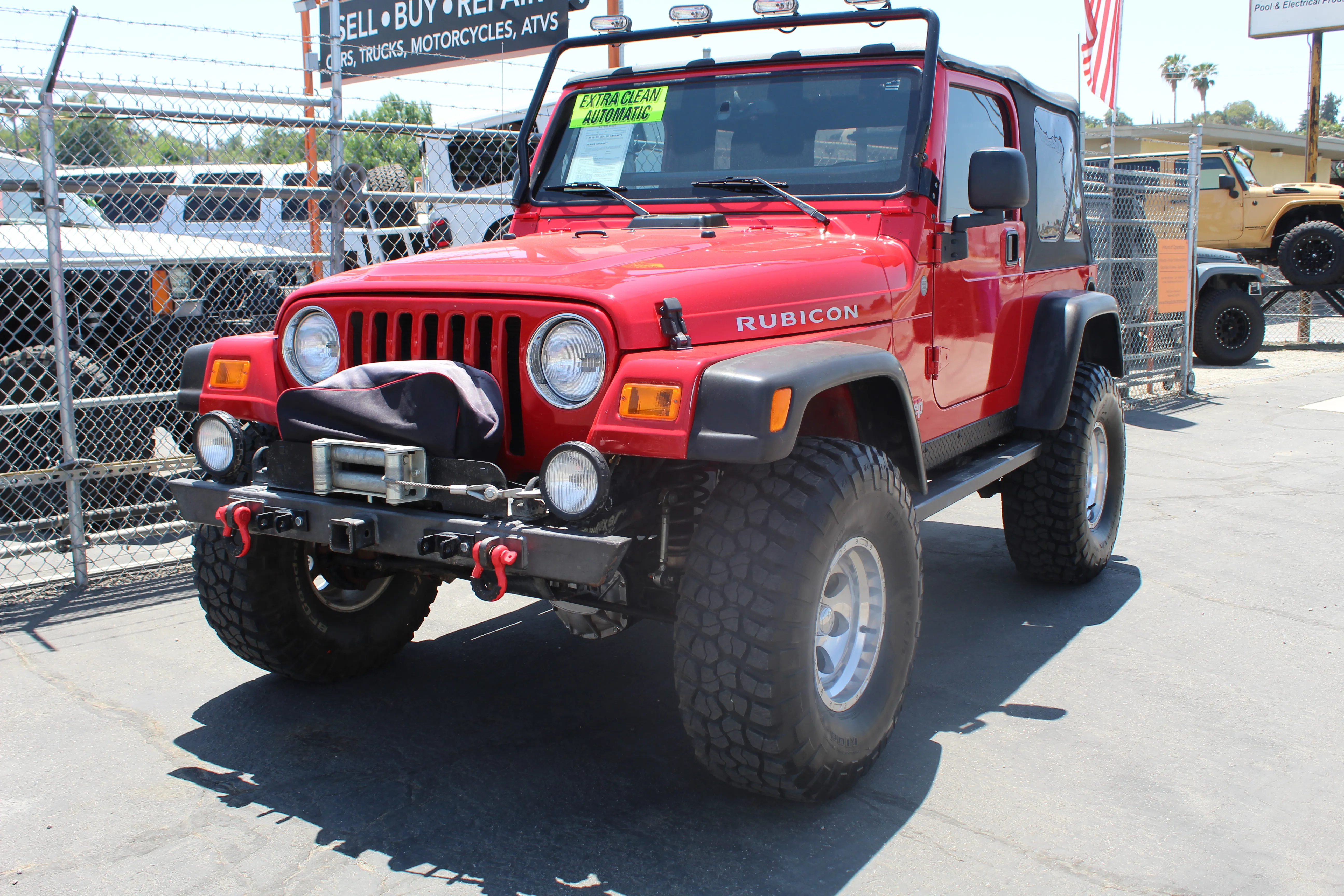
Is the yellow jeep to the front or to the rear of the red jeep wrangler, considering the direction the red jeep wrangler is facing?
to the rear

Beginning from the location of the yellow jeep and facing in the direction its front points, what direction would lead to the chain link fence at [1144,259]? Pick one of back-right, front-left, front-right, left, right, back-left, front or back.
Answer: right

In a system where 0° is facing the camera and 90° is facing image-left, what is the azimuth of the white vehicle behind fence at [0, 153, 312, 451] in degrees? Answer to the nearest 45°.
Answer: approximately 315°

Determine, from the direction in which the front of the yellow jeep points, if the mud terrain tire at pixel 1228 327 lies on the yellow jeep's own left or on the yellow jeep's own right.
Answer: on the yellow jeep's own right

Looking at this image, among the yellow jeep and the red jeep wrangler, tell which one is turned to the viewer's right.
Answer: the yellow jeep

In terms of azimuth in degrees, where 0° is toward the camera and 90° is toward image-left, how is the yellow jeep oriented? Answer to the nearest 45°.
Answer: approximately 270°

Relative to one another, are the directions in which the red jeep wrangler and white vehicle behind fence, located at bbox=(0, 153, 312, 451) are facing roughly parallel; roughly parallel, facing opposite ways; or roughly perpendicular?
roughly perpendicular

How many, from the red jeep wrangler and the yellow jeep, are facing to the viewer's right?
1

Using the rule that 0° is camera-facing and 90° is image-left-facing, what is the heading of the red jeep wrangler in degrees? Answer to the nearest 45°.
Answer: approximately 45°

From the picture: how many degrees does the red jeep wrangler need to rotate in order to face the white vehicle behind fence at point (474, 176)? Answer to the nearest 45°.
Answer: approximately 135° to its right
